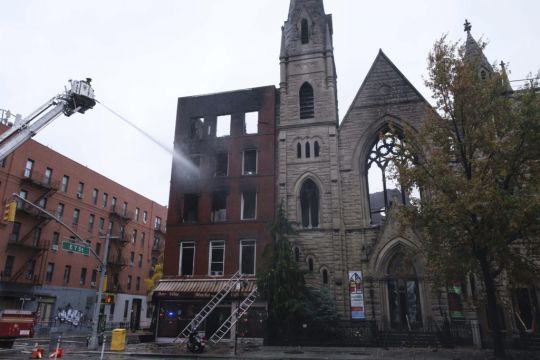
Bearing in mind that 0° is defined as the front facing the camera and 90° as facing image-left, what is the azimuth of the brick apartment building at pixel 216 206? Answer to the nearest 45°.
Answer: approximately 0°

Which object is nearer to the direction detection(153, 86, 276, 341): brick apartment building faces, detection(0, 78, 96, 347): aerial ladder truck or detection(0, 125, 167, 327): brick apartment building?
the aerial ladder truck

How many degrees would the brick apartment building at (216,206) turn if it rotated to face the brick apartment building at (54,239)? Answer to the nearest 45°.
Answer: approximately 135° to its right

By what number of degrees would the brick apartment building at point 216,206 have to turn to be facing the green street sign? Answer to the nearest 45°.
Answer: approximately 45° to its right

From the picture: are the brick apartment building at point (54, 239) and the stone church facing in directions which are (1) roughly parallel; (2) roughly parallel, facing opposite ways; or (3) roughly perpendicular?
roughly perpendicular

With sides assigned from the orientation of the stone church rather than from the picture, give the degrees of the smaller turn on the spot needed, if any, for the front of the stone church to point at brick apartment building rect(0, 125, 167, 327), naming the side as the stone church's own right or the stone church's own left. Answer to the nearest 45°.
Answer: approximately 90° to the stone church's own right

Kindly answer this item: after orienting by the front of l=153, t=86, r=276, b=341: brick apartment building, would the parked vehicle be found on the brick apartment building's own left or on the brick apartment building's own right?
on the brick apartment building's own right

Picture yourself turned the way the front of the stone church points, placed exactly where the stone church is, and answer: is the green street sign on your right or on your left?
on your right

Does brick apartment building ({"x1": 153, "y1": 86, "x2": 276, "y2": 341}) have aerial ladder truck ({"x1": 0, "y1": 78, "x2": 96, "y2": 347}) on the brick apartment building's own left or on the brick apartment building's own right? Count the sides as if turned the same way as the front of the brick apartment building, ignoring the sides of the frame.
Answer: on the brick apartment building's own right

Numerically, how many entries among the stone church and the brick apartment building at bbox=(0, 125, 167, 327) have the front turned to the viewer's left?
0

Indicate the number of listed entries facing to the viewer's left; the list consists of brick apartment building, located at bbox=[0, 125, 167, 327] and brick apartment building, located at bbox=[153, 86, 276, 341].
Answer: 0

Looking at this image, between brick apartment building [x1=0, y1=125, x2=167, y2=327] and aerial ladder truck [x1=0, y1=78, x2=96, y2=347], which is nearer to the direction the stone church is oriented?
the aerial ladder truck
